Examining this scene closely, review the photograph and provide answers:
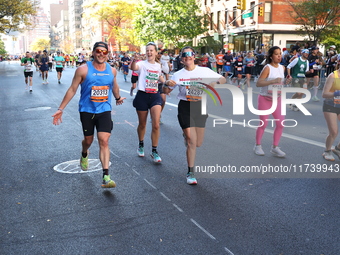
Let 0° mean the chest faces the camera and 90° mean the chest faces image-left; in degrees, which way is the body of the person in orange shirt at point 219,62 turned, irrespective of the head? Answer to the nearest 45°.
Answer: approximately 0°

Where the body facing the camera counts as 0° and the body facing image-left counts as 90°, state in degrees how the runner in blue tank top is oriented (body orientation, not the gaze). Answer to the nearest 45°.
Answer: approximately 0°

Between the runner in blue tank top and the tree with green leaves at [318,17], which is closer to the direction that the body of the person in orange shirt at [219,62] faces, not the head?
the runner in blue tank top

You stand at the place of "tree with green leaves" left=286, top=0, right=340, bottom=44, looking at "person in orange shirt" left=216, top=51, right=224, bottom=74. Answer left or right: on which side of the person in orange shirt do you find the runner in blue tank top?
left

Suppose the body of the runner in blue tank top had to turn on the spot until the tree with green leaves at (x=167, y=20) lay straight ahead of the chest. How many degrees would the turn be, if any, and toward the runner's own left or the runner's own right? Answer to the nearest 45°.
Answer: approximately 180°

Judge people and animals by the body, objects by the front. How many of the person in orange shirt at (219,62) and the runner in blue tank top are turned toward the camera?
2

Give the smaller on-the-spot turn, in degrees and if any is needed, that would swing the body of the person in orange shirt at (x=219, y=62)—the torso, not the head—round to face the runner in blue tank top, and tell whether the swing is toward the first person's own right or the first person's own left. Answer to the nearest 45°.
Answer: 0° — they already face them

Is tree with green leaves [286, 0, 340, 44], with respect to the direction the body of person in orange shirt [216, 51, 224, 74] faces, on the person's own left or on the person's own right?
on the person's own left
